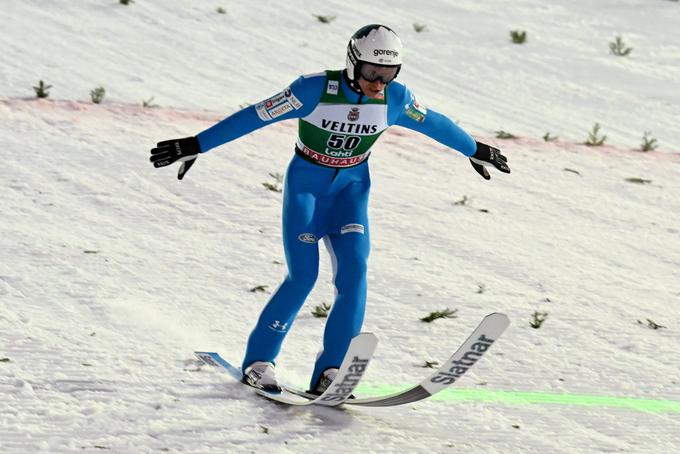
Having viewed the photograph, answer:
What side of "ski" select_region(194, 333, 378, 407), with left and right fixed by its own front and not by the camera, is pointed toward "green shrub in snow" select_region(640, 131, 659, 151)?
left

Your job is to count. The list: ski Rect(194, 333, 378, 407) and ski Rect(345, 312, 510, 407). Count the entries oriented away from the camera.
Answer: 0

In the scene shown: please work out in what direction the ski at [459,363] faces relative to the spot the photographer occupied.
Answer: facing the viewer and to the right of the viewer

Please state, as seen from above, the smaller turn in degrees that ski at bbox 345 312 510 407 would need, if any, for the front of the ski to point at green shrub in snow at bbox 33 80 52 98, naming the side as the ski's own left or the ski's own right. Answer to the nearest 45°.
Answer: approximately 180°

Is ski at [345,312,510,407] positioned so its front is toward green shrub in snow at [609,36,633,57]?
no

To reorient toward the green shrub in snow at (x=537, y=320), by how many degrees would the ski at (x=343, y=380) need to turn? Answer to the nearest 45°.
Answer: approximately 90° to its left

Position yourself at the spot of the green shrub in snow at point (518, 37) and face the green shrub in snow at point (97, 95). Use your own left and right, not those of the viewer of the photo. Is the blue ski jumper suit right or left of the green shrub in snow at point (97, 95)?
left

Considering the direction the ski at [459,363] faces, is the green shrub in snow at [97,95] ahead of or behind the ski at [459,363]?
behind

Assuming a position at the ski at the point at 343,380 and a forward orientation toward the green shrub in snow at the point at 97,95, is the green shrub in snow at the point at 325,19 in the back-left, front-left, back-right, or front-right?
front-right

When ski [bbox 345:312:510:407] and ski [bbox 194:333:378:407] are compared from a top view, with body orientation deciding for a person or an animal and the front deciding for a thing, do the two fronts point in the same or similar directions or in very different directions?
same or similar directions
